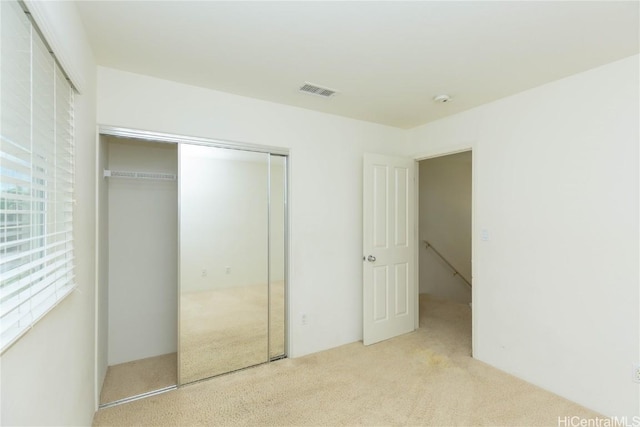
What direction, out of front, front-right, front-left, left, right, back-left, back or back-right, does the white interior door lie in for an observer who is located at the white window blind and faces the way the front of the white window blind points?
front

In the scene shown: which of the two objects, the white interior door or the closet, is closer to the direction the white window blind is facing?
the white interior door

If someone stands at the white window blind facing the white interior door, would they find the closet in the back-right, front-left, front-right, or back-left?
front-left

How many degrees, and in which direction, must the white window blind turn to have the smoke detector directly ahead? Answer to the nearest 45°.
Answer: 0° — it already faces it

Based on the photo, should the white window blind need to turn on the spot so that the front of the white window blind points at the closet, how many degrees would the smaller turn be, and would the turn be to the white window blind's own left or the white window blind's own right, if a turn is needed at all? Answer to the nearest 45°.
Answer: approximately 45° to the white window blind's own left

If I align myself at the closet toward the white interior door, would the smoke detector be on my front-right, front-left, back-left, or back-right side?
front-right

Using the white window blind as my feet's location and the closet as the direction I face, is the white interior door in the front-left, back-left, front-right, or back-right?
front-right

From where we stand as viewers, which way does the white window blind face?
facing to the right of the viewer
